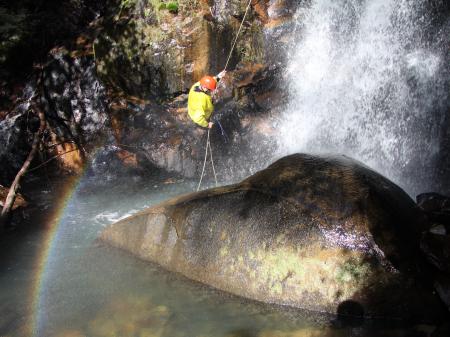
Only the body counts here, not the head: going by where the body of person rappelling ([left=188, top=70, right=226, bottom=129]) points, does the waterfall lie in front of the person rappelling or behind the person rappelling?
in front

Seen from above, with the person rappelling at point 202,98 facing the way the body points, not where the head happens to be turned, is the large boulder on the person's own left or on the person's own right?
on the person's own right

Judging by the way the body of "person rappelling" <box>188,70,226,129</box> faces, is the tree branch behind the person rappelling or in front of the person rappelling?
behind

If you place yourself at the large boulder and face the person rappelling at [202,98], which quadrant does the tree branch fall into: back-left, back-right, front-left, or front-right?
front-left

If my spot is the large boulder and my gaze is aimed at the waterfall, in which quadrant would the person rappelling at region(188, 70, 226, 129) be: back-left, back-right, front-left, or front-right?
front-left
